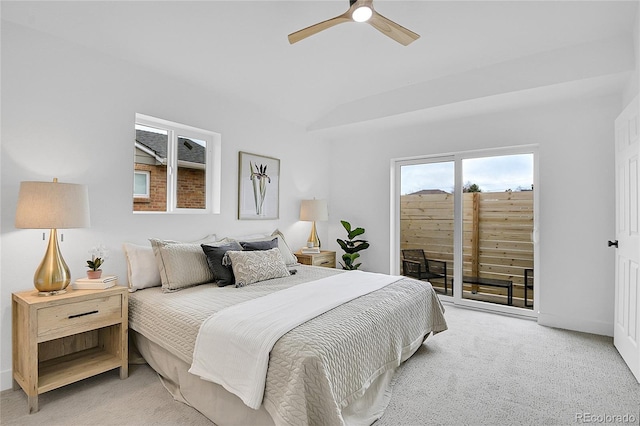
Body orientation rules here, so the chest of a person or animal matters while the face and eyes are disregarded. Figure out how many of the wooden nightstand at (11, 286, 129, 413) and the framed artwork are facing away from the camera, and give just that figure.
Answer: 0

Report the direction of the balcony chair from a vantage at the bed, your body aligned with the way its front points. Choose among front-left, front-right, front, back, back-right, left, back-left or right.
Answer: left

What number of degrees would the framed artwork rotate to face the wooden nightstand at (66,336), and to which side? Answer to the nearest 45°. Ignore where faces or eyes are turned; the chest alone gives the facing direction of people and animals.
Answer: approximately 90° to its right

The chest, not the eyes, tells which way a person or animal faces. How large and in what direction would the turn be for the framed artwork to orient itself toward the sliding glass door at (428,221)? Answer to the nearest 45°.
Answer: approximately 45° to its left

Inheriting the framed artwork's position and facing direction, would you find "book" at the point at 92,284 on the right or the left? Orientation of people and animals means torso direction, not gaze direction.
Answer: on its right

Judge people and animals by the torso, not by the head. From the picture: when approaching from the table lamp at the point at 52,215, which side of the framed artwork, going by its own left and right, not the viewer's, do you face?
right

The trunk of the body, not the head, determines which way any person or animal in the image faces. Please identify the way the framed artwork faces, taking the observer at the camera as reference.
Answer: facing the viewer and to the right of the viewer

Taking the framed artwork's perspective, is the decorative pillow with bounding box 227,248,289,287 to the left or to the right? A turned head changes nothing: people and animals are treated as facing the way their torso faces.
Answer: on its right

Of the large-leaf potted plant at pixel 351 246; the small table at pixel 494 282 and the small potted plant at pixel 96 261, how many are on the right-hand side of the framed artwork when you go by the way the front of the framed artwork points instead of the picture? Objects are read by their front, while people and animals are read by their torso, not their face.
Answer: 1

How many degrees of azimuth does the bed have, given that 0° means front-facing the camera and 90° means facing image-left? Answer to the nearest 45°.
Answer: approximately 315°

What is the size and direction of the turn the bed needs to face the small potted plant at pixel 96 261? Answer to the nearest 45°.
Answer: approximately 135° to its right
